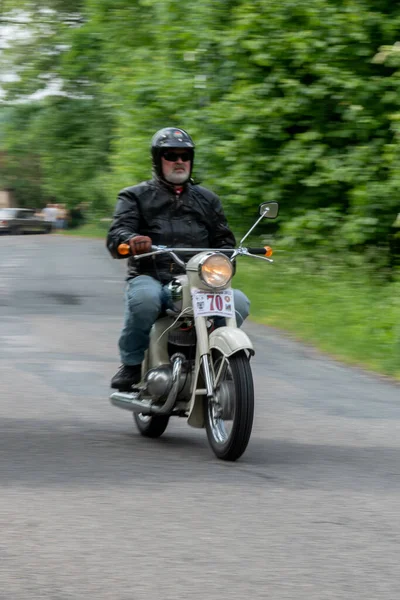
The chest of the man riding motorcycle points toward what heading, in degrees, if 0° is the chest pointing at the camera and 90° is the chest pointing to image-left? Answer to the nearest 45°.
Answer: approximately 315°

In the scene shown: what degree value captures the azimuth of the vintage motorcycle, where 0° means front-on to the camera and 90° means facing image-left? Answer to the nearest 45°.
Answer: approximately 315°
